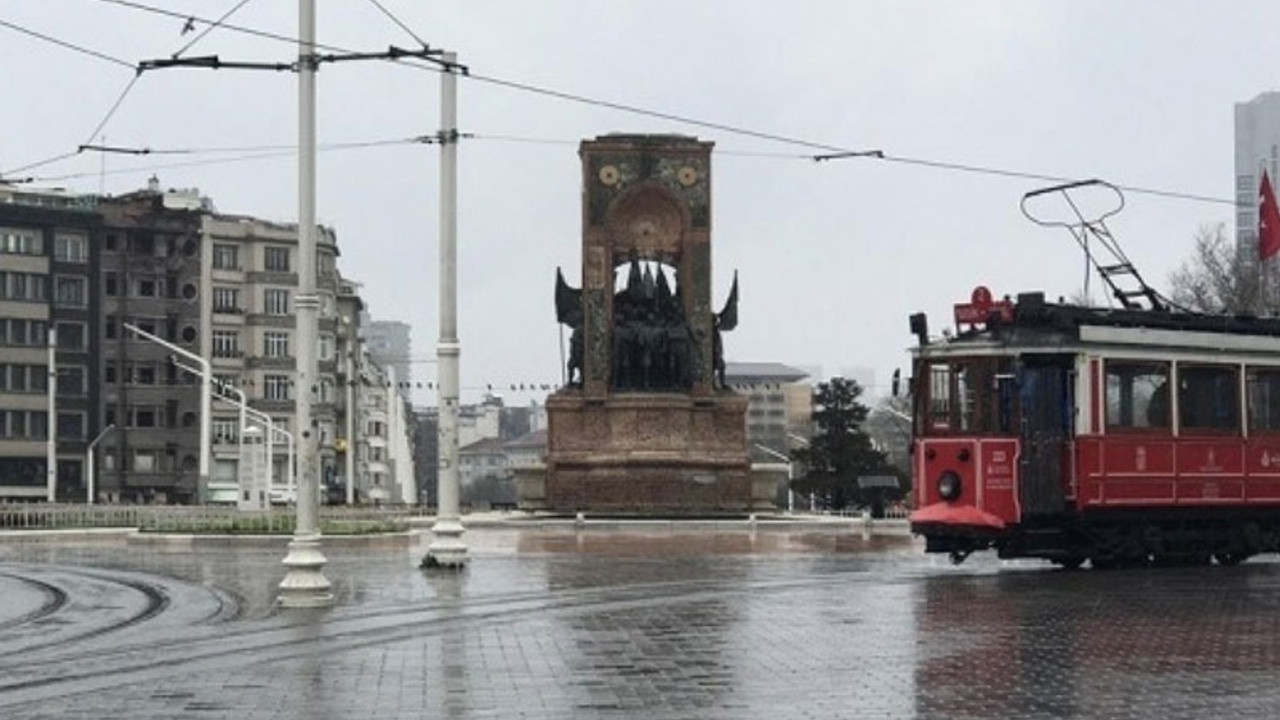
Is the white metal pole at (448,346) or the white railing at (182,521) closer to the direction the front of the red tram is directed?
the white metal pole

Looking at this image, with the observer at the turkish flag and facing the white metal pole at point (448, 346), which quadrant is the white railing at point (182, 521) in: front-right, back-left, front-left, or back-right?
front-right

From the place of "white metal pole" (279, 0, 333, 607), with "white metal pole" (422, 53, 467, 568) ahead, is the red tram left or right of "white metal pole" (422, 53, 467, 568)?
right

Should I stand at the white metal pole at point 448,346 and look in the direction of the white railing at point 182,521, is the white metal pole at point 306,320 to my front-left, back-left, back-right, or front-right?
back-left

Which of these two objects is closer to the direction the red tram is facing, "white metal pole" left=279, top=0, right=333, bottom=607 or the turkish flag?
the white metal pole

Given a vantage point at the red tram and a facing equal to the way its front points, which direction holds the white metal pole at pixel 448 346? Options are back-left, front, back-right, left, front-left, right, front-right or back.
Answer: front-right

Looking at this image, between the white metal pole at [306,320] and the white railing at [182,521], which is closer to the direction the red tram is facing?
the white metal pole

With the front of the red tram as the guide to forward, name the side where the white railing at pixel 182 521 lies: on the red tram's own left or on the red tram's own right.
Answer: on the red tram's own right

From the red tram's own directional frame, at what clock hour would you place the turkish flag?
The turkish flag is roughly at 5 o'clock from the red tram.

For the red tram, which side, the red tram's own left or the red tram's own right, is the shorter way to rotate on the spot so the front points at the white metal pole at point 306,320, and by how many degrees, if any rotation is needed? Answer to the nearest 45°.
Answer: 0° — it already faces it

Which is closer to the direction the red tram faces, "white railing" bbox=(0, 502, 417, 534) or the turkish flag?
the white railing

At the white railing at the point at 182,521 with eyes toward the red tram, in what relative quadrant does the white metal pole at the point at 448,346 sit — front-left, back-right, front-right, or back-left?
front-right

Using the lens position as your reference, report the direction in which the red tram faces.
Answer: facing the viewer and to the left of the viewer

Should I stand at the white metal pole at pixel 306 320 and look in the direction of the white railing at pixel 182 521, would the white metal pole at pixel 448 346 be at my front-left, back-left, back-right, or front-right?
front-right
